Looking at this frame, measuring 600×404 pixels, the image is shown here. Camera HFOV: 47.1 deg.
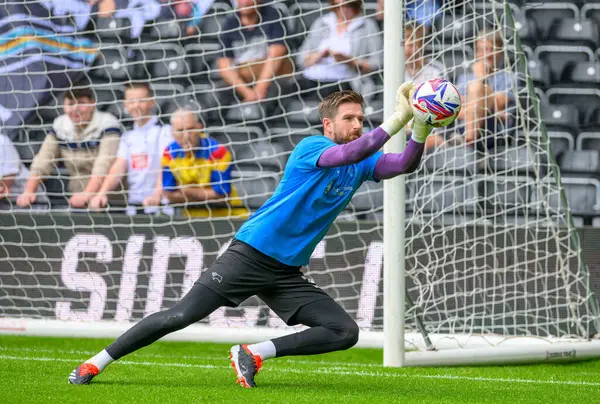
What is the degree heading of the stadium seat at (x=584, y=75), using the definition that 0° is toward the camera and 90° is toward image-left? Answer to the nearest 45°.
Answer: approximately 0°

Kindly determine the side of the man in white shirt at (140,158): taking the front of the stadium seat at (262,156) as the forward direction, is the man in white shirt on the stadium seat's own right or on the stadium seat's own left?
on the stadium seat's own right

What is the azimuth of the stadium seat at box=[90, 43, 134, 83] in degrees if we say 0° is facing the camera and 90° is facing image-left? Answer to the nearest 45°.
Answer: approximately 0°

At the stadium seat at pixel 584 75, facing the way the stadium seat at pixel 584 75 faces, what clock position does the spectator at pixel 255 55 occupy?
The spectator is roughly at 2 o'clock from the stadium seat.

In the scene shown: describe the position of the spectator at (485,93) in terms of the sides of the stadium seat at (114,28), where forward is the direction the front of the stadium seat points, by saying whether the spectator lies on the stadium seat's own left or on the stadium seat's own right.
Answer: on the stadium seat's own left

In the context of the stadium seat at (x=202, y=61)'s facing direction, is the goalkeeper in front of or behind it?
in front

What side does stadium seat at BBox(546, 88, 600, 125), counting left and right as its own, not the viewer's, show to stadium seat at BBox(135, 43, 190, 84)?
right
